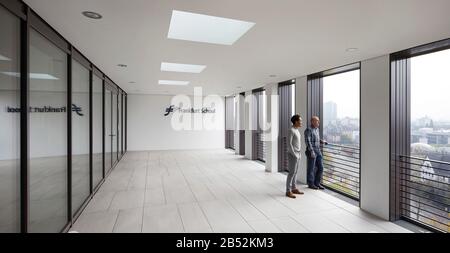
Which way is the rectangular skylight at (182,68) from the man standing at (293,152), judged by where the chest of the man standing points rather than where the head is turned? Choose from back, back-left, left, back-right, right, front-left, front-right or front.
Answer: back

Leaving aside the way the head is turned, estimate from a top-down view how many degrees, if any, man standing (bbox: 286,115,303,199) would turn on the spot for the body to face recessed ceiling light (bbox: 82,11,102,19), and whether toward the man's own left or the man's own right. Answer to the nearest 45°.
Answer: approximately 135° to the man's own right

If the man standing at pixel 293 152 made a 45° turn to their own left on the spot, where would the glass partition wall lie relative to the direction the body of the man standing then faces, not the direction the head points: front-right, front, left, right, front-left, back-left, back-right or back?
back

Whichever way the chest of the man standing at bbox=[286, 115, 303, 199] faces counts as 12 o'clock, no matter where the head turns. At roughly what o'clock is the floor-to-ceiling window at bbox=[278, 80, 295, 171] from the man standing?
The floor-to-ceiling window is roughly at 9 o'clock from the man standing.

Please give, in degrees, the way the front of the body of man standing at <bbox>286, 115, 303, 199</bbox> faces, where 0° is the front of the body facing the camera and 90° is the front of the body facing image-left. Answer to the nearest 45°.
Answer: approximately 270°

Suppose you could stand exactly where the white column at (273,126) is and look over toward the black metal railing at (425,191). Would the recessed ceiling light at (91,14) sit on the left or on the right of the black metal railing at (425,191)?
right

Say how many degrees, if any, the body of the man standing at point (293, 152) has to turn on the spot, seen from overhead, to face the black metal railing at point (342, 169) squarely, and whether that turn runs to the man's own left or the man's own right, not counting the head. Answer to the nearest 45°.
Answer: approximately 45° to the man's own left

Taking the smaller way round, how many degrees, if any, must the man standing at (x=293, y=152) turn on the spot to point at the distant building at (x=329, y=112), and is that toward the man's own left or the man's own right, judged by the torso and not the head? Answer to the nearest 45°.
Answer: approximately 45° to the man's own left

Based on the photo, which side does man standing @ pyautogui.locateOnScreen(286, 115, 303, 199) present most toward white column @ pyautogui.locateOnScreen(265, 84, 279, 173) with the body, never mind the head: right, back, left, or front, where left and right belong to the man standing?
left

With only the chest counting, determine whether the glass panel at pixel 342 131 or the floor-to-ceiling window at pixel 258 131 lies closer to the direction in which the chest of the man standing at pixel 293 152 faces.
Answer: the glass panel

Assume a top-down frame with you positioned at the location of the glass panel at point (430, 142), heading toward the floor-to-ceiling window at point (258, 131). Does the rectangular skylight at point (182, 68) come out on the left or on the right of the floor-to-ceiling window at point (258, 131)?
left

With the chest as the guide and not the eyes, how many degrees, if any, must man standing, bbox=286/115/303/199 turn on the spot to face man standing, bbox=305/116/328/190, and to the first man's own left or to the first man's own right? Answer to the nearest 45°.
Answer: approximately 45° to the first man's own left

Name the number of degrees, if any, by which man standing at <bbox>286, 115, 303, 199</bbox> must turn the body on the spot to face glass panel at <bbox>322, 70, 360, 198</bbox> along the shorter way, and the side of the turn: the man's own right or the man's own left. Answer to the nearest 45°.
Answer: approximately 45° to the man's own left
